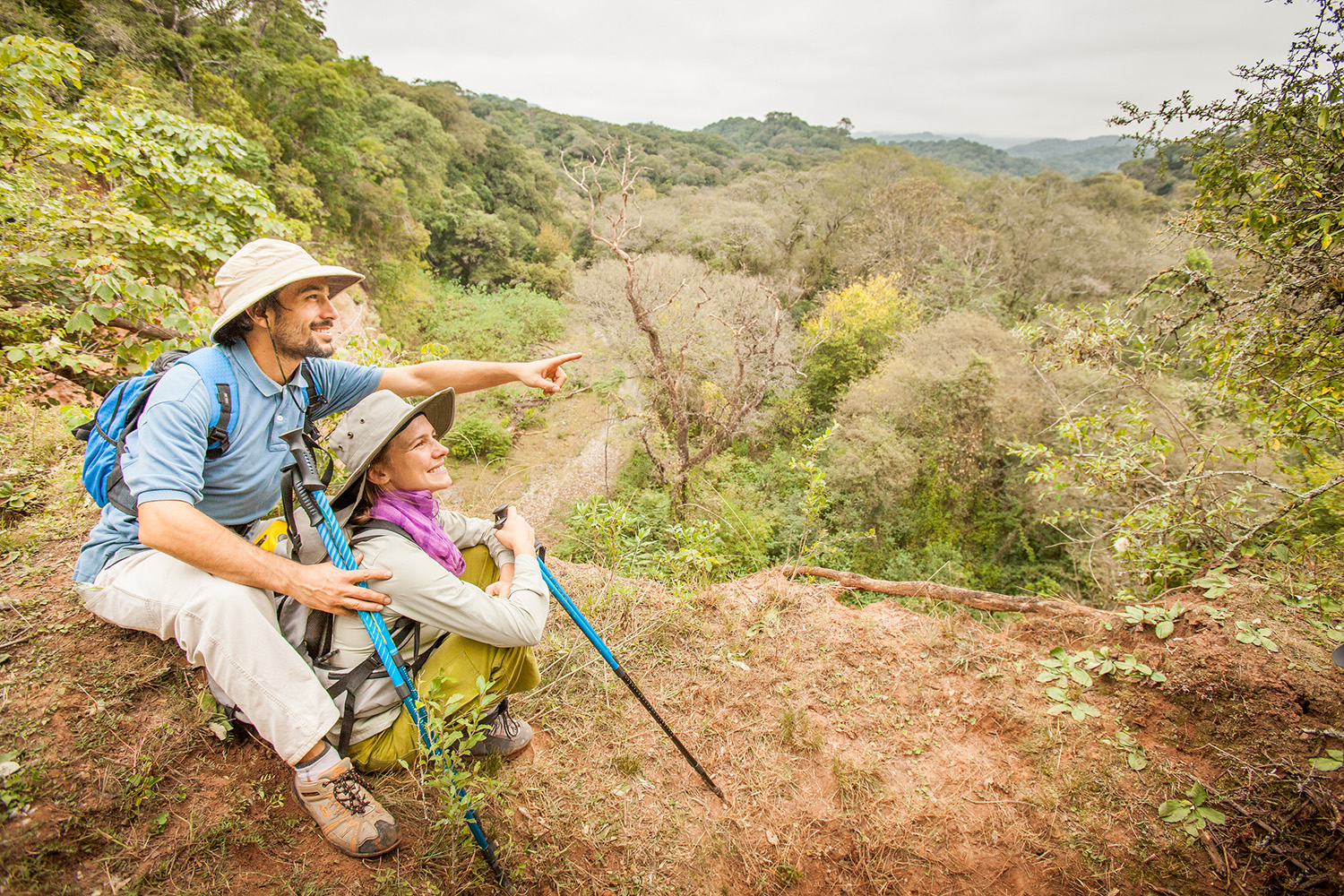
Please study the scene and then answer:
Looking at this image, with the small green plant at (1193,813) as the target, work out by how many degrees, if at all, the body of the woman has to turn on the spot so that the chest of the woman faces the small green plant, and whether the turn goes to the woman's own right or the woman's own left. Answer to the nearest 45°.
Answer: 0° — they already face it

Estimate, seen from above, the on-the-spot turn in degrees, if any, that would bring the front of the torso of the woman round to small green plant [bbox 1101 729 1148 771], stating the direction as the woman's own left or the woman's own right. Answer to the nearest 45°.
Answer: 0° — they already face it

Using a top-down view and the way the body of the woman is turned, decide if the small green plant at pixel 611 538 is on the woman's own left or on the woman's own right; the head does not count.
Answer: on the woman's own left

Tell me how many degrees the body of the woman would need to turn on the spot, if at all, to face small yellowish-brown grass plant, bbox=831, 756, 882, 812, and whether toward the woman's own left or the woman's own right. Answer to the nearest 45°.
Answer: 0° — they already face it
